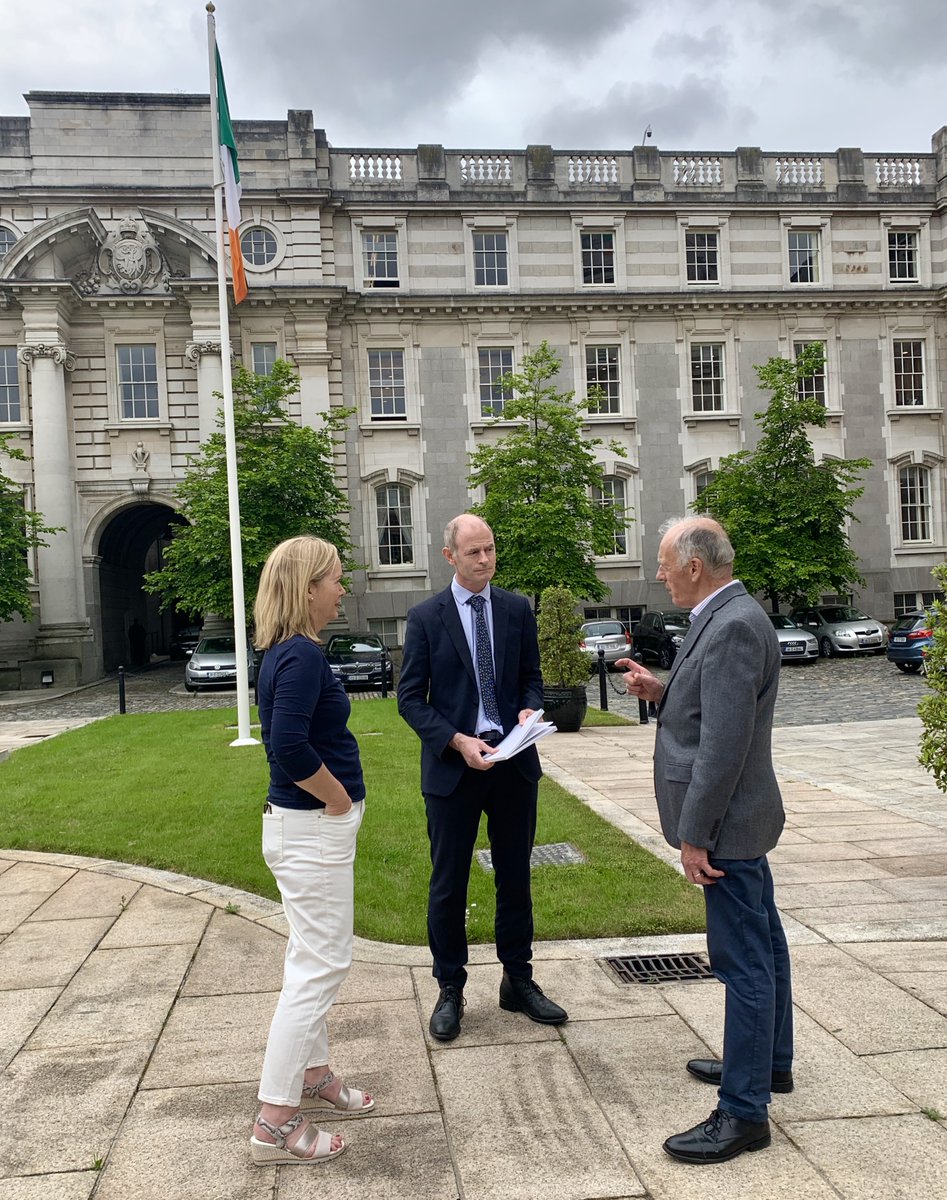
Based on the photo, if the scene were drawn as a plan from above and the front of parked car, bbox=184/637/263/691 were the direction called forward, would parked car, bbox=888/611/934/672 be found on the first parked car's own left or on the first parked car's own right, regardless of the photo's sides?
on the first parked car's own left

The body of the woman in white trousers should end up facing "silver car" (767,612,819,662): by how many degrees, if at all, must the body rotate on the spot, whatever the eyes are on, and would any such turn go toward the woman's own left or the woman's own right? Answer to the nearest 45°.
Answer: approximately 45° to the woman's own left

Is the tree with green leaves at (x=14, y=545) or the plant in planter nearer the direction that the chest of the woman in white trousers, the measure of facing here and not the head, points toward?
the plant in planter

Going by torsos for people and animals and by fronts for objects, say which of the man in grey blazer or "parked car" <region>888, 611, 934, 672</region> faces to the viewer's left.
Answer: the man in grey blazer

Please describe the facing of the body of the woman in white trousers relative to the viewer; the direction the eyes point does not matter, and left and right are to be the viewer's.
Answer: facing to the right of the viewer

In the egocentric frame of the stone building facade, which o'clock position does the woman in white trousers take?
The woman in white trousers is roughly at 12 o'clock from the stone building facade.

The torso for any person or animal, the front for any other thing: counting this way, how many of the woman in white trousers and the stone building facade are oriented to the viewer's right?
1

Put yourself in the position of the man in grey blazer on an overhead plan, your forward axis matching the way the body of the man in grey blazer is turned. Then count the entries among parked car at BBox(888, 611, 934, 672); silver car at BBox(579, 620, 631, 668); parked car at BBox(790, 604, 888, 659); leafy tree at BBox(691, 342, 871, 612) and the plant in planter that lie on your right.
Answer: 5

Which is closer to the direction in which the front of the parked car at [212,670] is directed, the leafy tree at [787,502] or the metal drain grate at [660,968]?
the metal drain grate

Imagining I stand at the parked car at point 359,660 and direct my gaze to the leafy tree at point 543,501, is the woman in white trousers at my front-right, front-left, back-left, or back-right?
back-right

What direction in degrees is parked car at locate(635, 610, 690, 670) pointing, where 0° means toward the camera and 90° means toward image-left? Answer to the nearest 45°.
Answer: approximately 315°

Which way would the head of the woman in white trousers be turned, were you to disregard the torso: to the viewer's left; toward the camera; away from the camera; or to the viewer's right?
to the viewer's right

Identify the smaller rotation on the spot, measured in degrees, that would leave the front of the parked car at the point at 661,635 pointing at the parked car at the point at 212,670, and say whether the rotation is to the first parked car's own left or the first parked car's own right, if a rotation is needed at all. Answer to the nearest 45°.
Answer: approximately 90° to the first parked car's own right

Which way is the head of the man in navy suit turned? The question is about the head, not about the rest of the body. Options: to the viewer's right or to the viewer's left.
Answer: to the viewer's right

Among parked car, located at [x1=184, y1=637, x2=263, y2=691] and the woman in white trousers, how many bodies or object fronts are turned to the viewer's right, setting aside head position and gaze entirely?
1

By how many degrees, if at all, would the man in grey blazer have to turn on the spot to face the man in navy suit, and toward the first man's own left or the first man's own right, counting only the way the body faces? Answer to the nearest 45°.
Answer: approximately 45° to the first man's own right
